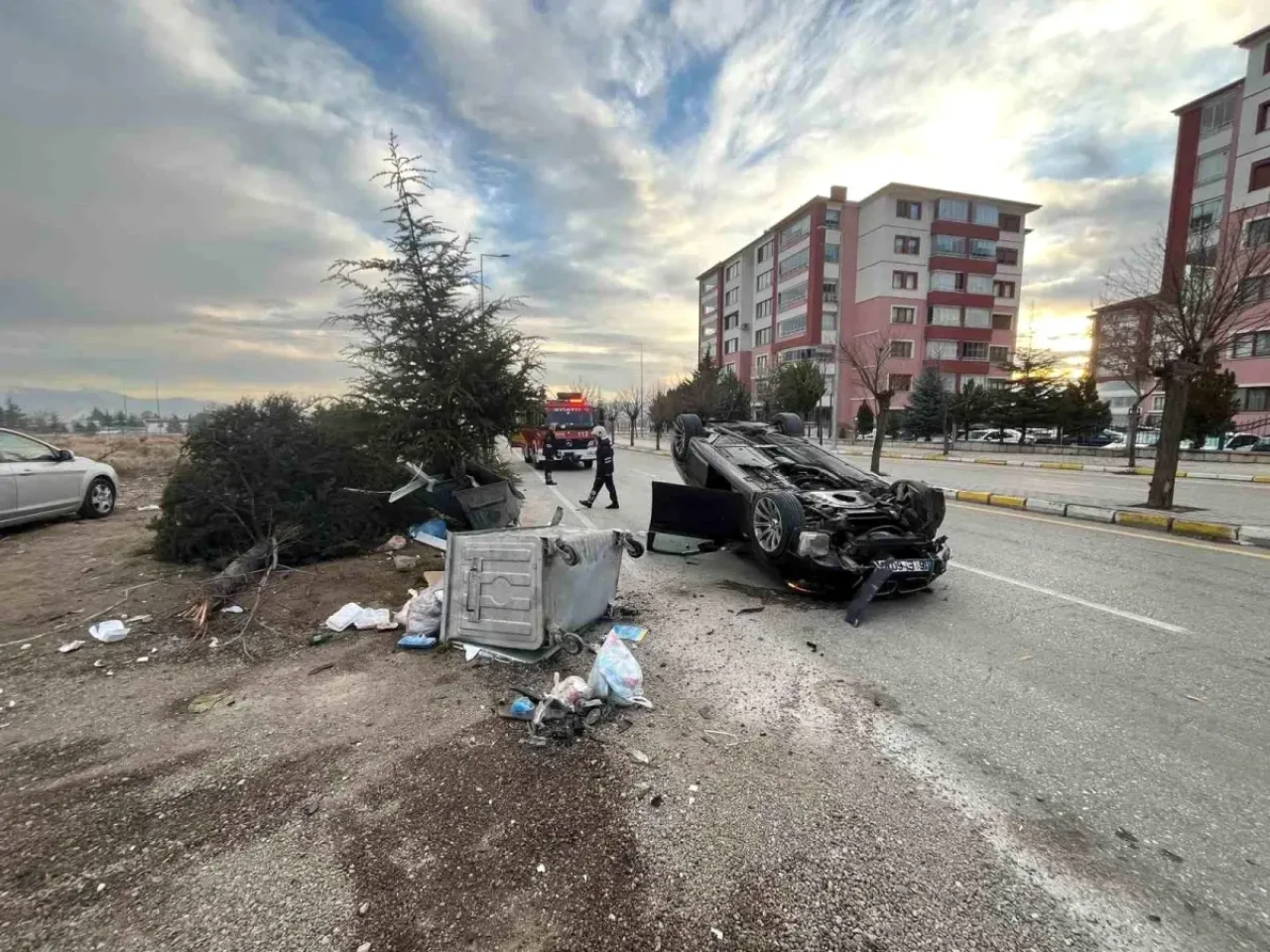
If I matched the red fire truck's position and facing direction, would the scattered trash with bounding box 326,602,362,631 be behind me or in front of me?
in front

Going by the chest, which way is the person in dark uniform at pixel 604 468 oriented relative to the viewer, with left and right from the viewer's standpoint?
facing to the left of the viewer

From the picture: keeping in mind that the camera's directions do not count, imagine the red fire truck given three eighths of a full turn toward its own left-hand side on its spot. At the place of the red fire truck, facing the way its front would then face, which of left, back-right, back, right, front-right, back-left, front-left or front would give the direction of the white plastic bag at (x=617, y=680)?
back-right

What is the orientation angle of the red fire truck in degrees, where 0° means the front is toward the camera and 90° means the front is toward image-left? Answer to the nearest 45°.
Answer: approximately 0°

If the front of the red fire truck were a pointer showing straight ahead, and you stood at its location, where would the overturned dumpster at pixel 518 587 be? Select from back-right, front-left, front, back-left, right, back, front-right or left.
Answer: front

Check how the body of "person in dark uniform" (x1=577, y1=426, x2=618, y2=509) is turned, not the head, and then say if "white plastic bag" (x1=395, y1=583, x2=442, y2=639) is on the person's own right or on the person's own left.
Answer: on the person's own left

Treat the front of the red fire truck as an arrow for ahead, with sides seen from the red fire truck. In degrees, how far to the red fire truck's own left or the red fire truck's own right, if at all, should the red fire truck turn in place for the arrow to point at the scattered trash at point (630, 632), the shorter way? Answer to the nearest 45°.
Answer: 0° — it already faces it

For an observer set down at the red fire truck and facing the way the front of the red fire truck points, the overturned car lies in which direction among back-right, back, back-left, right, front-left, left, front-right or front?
front

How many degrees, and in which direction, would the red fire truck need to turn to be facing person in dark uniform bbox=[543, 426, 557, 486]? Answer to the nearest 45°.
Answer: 0° — it already faces them

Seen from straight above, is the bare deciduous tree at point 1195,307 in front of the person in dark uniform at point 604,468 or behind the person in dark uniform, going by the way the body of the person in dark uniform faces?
behind

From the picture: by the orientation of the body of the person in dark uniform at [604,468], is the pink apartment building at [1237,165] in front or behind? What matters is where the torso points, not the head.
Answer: behind
